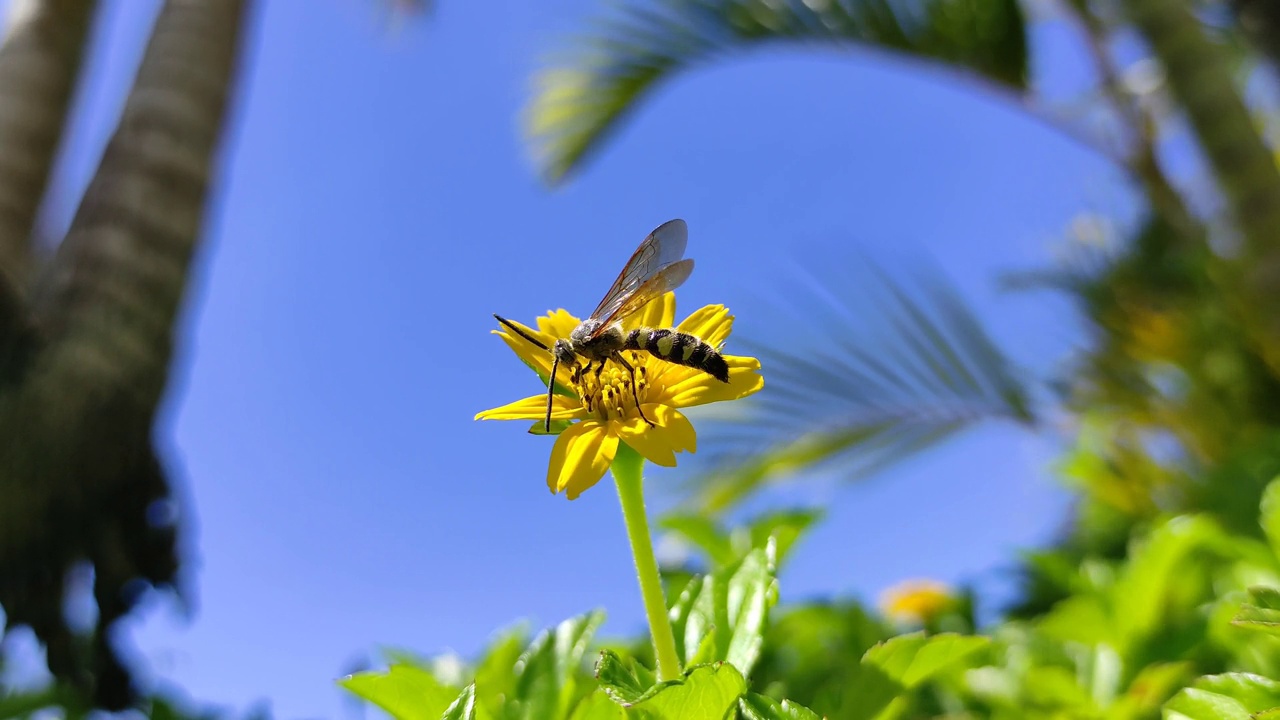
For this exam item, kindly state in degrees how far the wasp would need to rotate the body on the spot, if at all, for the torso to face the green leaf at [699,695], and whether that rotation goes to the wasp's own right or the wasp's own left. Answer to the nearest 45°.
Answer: approximately 90° to the wasp's own left

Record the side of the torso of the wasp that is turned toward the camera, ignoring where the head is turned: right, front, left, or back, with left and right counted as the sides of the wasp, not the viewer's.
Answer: left

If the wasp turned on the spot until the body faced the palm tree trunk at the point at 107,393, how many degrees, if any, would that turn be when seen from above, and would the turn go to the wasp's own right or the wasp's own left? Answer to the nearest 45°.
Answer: approximately 45° to the wasp's own right
